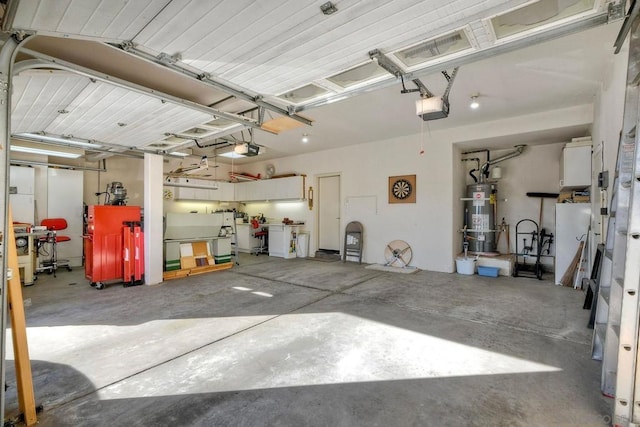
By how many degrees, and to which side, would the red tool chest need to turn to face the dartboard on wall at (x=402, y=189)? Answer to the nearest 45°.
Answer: approximately 180°

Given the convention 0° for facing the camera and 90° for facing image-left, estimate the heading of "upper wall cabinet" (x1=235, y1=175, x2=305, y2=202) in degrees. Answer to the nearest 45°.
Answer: approximately 45°

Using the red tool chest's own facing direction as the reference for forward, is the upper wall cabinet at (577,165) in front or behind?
behind

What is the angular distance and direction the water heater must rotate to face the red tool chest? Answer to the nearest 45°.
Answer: approximately 45° to its right

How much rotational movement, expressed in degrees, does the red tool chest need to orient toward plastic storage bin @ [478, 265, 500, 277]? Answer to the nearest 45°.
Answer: approximately 135° to its left

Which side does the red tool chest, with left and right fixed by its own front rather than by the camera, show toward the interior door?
back
